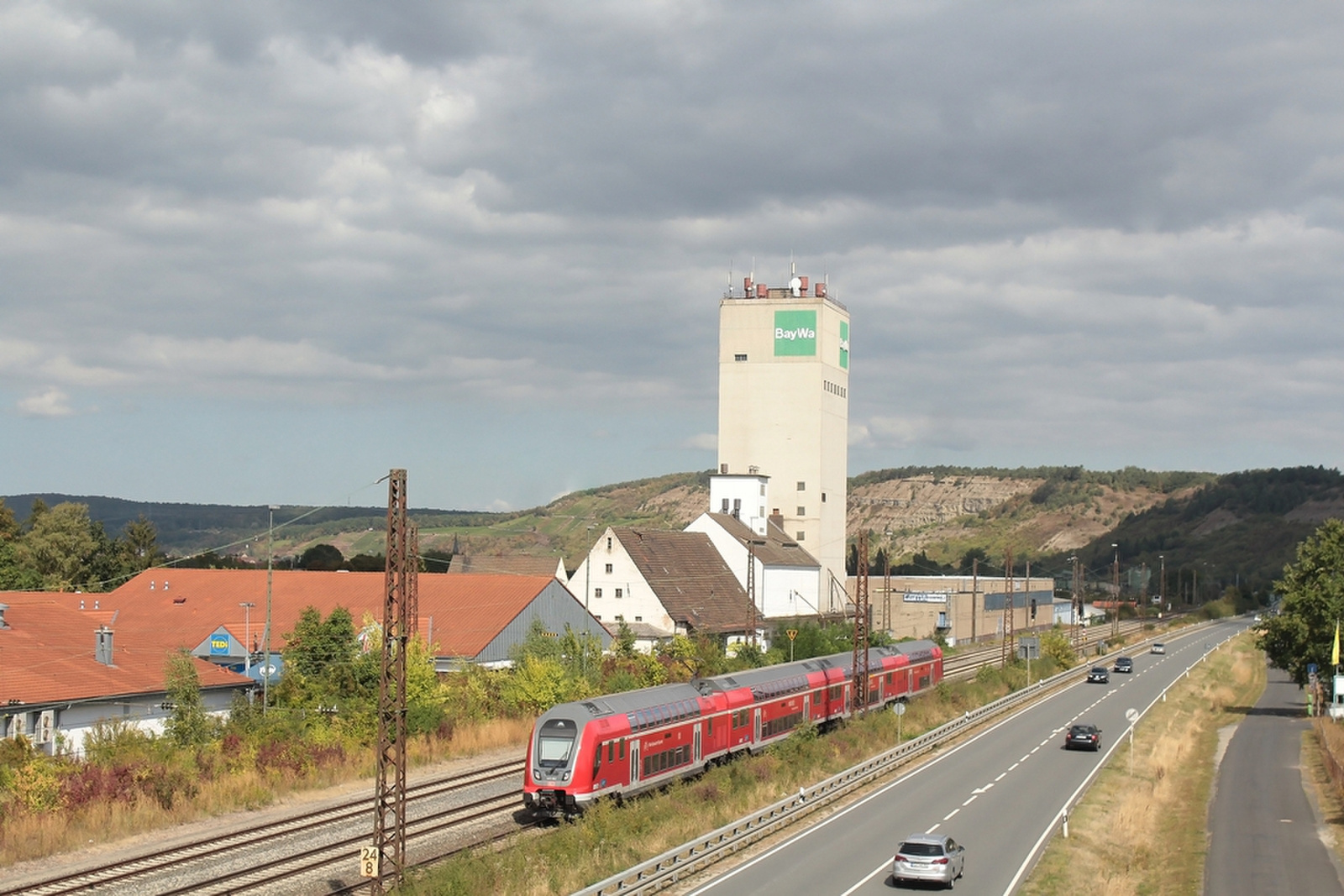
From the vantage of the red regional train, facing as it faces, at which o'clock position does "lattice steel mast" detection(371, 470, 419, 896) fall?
The lattice steel mast is roughly at 11 o'clock from the red regional train.

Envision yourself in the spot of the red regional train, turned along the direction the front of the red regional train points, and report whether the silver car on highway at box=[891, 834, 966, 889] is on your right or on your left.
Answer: on your left

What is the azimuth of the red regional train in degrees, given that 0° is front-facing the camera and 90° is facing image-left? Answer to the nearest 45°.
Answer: approximately 45°

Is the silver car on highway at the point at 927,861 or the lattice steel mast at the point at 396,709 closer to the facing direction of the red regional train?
the lattice steel mast
